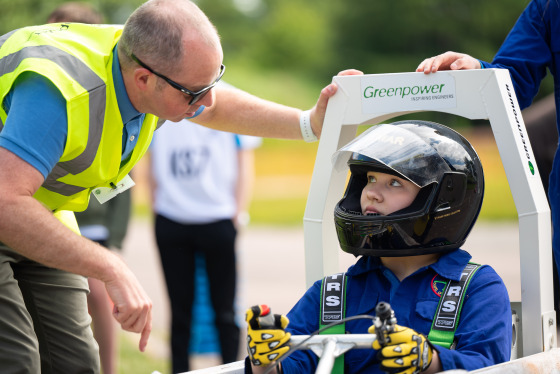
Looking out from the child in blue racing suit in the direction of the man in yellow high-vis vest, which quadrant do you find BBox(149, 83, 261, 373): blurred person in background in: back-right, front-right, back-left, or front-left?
front-right

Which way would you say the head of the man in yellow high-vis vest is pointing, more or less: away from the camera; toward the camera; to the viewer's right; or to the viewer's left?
to the viewer's right

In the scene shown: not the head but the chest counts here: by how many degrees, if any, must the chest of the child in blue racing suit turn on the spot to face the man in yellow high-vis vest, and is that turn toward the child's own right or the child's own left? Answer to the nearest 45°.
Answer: approximately 45° to the child's own right

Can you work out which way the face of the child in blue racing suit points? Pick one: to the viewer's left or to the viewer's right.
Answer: to the viewer's left
